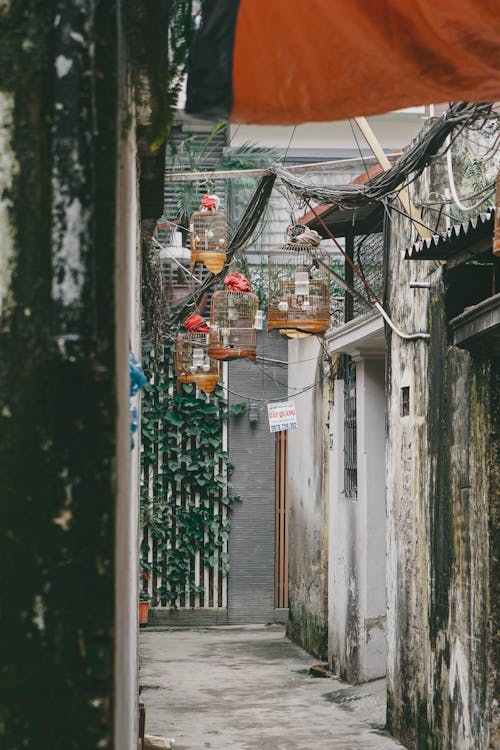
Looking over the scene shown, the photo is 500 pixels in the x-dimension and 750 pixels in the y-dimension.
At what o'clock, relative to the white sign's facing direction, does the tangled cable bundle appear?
The tangled cable bundle is roughly at 12 o'clock from the white sign.

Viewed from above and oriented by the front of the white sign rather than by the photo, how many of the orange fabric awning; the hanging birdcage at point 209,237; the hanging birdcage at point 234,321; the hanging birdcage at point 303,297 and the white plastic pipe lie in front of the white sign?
5

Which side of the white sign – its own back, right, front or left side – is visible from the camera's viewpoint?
front

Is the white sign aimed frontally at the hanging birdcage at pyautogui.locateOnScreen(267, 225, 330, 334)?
yes

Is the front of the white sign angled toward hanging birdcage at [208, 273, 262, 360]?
yes

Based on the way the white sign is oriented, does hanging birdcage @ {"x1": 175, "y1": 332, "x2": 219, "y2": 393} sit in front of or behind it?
in front

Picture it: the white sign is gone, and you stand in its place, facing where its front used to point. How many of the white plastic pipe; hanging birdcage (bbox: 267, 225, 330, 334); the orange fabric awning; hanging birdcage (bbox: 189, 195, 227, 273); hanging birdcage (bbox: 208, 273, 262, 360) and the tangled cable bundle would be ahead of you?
6

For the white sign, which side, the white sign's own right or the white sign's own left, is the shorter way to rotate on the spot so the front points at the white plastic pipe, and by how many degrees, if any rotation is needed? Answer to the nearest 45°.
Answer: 0° — it already faces it

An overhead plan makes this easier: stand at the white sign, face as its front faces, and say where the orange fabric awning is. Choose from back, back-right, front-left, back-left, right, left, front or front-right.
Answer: front
